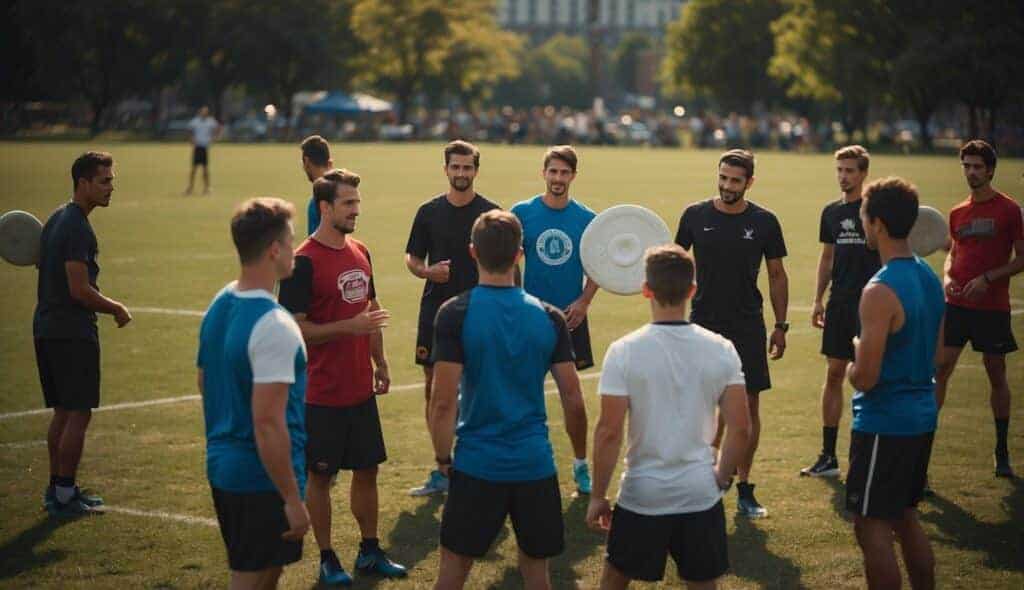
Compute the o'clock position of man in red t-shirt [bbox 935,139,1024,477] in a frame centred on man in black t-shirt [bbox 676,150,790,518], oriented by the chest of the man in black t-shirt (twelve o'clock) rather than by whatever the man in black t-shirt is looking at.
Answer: The man in red t-shirt is roughly at 8 o'clock from the man in black t-shirt.

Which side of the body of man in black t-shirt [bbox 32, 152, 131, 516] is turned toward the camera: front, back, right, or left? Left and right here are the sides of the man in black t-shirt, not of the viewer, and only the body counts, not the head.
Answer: right

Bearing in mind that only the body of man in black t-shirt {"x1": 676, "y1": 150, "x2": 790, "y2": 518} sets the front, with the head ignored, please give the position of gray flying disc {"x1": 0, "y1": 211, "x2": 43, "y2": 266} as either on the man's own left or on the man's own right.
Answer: on the man's own right

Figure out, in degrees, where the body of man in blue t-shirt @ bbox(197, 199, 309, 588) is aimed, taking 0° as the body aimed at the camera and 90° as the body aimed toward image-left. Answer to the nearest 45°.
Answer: approximately 225°

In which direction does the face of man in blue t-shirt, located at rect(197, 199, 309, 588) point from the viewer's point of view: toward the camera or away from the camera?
away from the camera

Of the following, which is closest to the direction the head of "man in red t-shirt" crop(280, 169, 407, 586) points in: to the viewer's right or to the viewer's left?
to the viewer's right

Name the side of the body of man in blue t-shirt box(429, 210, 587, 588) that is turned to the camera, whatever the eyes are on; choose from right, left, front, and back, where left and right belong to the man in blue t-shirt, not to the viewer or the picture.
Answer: back

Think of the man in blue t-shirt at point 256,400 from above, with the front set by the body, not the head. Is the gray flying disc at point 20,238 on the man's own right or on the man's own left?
on the man's own left

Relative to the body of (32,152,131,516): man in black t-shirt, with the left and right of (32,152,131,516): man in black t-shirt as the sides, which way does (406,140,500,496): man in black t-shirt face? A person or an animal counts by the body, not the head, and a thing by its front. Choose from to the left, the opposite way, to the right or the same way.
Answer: to the right

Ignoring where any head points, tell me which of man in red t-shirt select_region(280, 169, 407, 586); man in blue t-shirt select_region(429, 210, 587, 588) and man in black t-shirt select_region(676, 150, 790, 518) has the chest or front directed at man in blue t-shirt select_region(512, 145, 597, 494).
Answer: man in blue t-shirt select_region(429, 210, 587, 588)

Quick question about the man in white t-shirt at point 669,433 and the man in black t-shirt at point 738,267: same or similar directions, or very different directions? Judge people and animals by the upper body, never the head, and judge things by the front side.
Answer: very different directions

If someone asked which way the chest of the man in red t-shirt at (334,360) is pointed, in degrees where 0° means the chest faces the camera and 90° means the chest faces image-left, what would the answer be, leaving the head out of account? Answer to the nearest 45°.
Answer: approximately 315°
